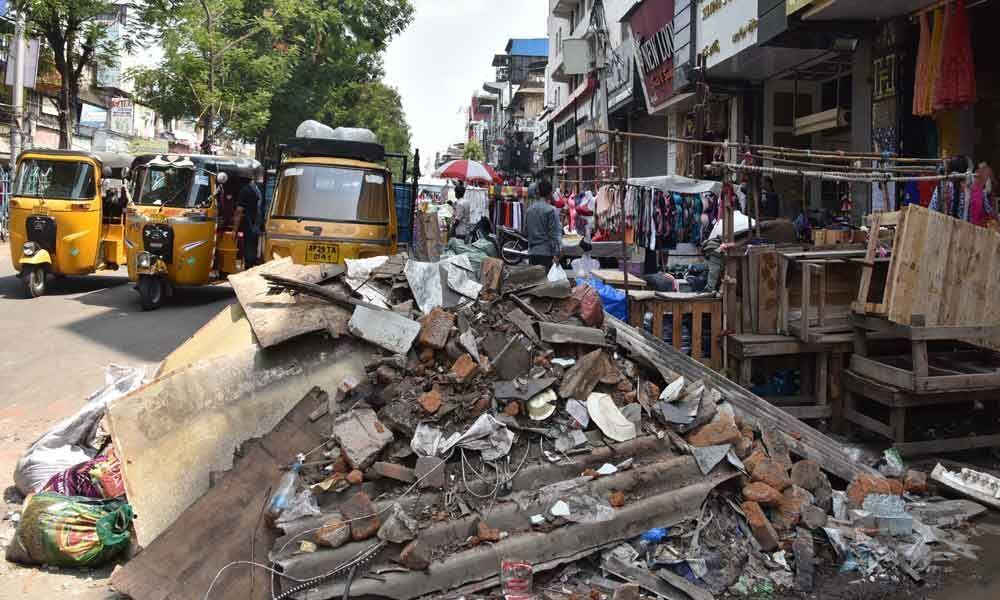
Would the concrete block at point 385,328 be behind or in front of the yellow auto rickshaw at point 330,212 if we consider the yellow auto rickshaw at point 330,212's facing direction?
behind

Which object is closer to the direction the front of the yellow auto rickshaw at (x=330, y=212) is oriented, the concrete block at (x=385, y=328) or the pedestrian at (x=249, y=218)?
the pedestrian

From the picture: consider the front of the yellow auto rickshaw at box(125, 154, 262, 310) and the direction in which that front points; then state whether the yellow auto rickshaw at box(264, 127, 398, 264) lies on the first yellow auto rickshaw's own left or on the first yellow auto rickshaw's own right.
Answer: on the first yellow auto rickshaw's own left

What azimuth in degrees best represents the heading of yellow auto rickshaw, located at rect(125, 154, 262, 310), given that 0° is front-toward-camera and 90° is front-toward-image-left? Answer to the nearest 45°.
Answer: approximately 45°

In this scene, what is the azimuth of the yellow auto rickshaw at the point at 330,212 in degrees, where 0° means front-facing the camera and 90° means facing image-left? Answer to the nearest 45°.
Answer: approximately 180°

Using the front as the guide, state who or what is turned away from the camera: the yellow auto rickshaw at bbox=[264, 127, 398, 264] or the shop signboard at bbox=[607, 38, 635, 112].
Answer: the yellow auto rickshaw

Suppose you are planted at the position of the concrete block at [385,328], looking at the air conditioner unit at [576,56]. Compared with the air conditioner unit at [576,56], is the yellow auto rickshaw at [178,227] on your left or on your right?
left

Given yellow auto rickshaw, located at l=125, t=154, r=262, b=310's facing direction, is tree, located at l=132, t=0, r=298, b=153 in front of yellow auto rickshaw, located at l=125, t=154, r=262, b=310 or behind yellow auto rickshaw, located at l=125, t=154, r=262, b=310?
behind

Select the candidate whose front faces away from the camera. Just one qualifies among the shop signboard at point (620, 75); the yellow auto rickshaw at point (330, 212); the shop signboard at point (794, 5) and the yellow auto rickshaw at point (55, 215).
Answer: the yellow auto rickshaw at point (330, 212)
